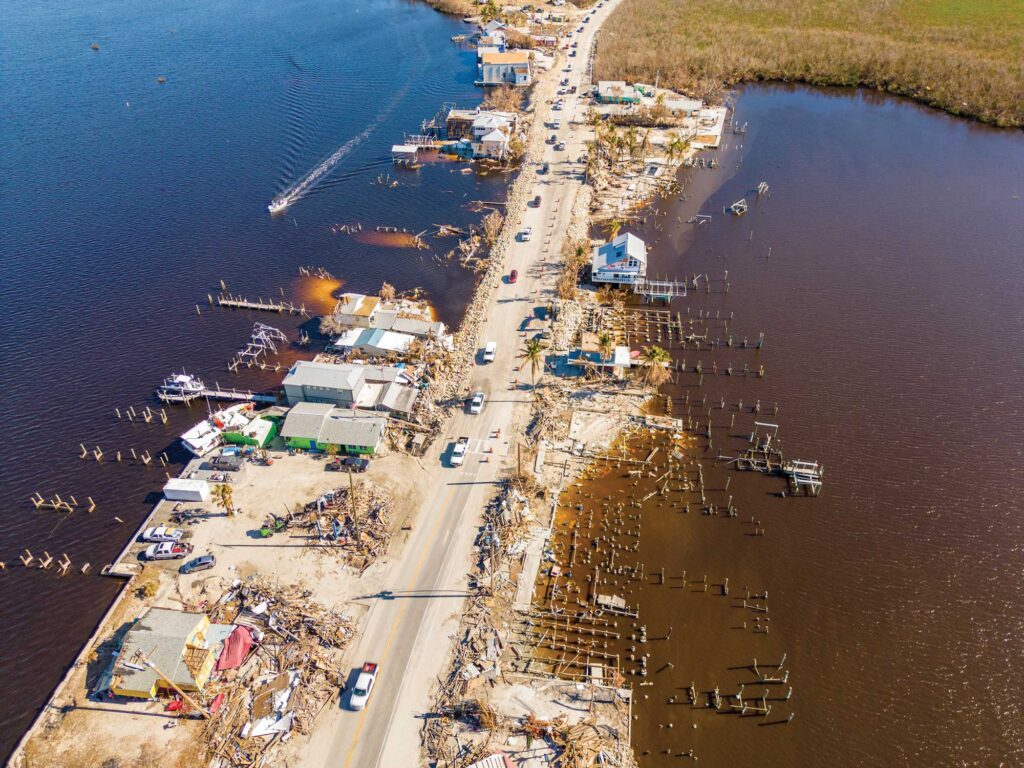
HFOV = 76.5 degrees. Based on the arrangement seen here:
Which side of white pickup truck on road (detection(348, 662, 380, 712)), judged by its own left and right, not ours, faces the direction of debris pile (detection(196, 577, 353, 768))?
right

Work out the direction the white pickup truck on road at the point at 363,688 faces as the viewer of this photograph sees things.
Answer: facing the viewer and to the left of the viewer
